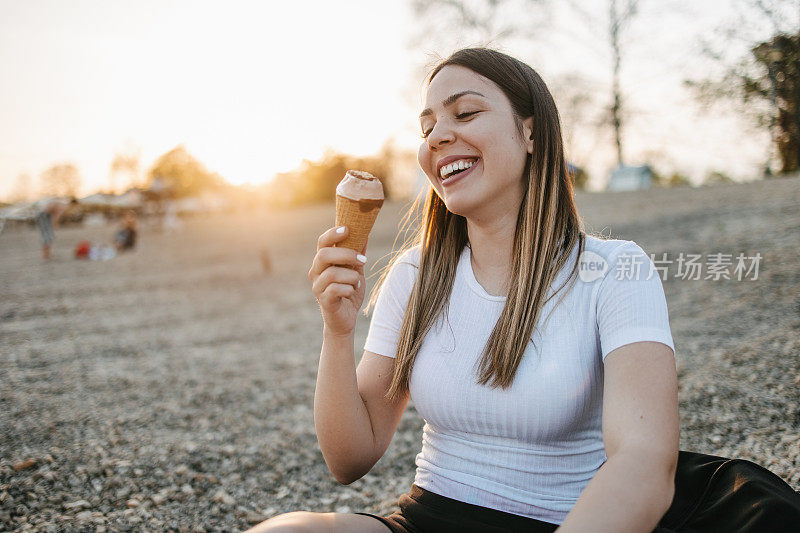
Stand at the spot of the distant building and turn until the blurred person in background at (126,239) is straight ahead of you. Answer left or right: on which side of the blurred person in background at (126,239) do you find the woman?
left

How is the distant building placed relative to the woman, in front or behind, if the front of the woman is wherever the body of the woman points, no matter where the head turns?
behind

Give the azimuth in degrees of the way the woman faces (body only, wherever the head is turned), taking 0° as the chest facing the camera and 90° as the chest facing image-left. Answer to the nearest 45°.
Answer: approximately 45°

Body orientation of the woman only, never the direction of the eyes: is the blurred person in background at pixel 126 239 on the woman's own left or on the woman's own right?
on the woman's own right
